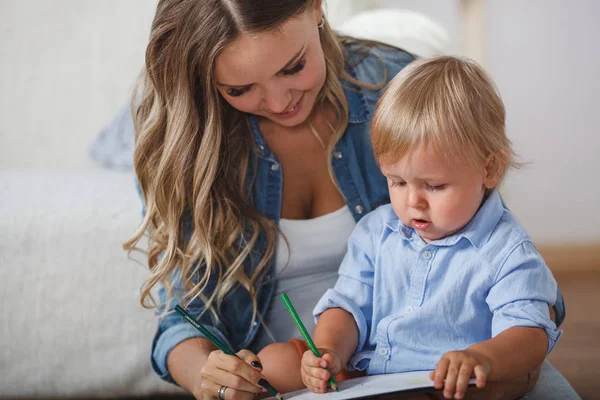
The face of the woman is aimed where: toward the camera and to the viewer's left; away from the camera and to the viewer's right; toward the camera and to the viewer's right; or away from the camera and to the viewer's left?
toward the camera and to the viewer's right

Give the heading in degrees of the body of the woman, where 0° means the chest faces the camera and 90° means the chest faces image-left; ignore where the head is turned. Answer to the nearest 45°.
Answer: approximately 0°

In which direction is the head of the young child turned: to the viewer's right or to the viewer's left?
to the viewer's left
